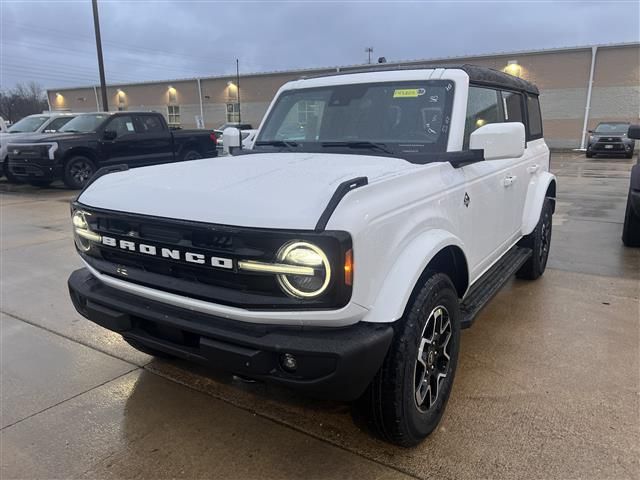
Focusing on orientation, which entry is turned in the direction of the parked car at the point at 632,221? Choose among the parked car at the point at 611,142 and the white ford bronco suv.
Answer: the parked car at the point at 611,142

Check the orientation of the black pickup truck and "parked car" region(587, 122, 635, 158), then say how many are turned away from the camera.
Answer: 0

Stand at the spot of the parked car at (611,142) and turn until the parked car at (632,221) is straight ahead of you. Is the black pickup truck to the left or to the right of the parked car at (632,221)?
right

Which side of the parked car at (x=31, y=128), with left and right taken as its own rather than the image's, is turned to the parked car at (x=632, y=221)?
left

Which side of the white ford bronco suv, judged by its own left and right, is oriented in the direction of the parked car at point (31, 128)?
right

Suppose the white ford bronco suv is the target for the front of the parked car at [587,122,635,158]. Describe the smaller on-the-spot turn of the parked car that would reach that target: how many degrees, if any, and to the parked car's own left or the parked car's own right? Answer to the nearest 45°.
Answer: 0° — it already faces it

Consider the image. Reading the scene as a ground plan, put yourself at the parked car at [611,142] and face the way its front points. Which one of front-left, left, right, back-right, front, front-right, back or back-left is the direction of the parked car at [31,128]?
front-right

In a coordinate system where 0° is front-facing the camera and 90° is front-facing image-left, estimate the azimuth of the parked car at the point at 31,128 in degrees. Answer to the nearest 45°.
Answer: approximately 45°

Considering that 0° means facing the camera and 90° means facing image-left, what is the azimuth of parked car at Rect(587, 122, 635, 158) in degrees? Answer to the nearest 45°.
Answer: approximately 0°
